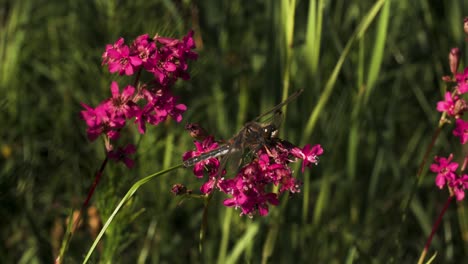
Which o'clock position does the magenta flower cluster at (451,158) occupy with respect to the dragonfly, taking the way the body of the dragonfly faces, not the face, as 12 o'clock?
The magenta flower cluster is roughly at 11 o'clock from the dragonfly.

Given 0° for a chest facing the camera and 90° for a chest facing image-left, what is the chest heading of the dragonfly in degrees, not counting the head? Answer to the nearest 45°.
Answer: approximately 270°

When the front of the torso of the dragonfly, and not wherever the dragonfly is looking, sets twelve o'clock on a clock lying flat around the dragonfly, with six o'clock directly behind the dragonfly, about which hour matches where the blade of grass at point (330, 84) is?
The blade of grass is roughly at 10 o'clock from the dragonfly.

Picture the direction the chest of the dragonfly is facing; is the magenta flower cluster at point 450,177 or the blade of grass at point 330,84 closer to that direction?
the magenta flower cluster
